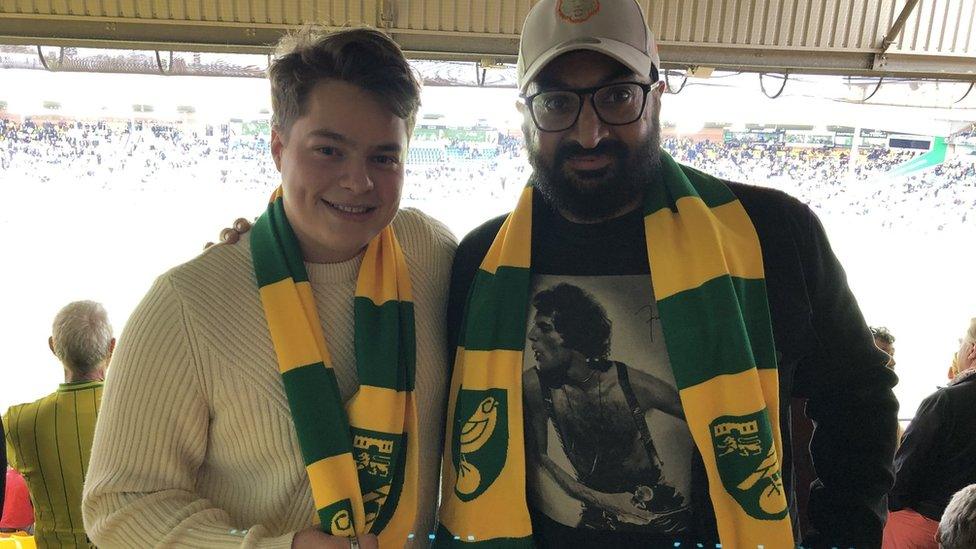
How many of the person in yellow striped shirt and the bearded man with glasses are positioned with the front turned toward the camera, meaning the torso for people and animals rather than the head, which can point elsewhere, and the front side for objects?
1

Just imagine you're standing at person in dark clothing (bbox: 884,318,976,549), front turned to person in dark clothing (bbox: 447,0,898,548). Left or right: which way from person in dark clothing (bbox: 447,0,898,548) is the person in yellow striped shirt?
right

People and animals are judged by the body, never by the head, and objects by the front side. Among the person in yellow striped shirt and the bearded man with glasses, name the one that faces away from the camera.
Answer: the person in yellow striped shirt

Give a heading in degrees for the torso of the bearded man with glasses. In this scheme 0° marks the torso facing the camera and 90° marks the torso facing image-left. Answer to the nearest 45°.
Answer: approximately 0°

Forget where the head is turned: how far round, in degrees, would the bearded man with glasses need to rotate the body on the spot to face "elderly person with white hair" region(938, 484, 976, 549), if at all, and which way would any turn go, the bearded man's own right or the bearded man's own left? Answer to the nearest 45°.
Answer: approximately 135° to the bearded man's own left

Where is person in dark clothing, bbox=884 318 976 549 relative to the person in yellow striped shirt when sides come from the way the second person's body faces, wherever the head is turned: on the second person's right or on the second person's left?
on the second person's right

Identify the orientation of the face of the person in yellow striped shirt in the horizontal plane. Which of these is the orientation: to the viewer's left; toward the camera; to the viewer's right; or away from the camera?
away from the camera

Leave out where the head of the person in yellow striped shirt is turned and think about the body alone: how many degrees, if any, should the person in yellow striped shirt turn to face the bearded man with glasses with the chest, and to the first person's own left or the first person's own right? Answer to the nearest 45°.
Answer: approximately 135° to the first person's own right
